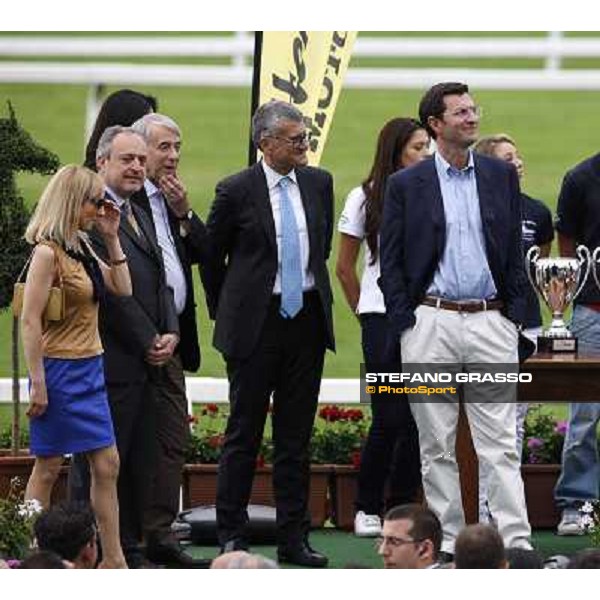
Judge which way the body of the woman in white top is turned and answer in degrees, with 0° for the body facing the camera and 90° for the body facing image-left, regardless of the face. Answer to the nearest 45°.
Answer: approximately 315°

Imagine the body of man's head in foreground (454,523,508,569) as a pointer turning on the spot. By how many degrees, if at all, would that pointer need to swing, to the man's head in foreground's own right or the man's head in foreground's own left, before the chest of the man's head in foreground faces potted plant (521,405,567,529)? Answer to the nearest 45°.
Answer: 0° — they already face it

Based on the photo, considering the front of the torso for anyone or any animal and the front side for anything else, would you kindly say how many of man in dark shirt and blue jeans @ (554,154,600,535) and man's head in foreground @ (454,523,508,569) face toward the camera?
1

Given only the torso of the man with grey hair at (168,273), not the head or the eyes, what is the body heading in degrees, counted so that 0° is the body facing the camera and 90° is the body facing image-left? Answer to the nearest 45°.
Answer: approximately 315°

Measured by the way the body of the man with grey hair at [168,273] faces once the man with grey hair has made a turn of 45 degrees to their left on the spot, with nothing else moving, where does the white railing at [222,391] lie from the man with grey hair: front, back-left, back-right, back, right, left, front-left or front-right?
left

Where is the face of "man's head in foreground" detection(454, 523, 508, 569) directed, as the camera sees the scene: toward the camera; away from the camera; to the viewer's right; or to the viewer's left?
away from the camera

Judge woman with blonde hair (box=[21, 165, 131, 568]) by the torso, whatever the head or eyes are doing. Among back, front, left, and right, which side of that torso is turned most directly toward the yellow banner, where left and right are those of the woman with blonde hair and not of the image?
left

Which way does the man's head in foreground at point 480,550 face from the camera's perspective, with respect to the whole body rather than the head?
away from the camera

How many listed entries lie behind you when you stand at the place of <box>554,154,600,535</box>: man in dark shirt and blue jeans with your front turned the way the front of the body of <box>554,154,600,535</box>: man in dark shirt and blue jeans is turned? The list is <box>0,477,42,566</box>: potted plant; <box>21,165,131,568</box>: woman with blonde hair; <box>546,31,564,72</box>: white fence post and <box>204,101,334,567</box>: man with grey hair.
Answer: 1

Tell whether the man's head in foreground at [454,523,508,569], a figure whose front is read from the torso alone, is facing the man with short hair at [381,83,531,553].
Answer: yes

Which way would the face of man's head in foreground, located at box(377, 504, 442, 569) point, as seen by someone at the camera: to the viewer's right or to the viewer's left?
to the viewer's left

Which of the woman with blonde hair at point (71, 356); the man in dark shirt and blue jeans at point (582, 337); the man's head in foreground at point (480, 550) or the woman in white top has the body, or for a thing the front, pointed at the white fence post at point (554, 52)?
the man's head in foreground

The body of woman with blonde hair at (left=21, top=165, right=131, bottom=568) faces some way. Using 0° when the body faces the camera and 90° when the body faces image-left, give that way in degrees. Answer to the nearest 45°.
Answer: approximately 315°
